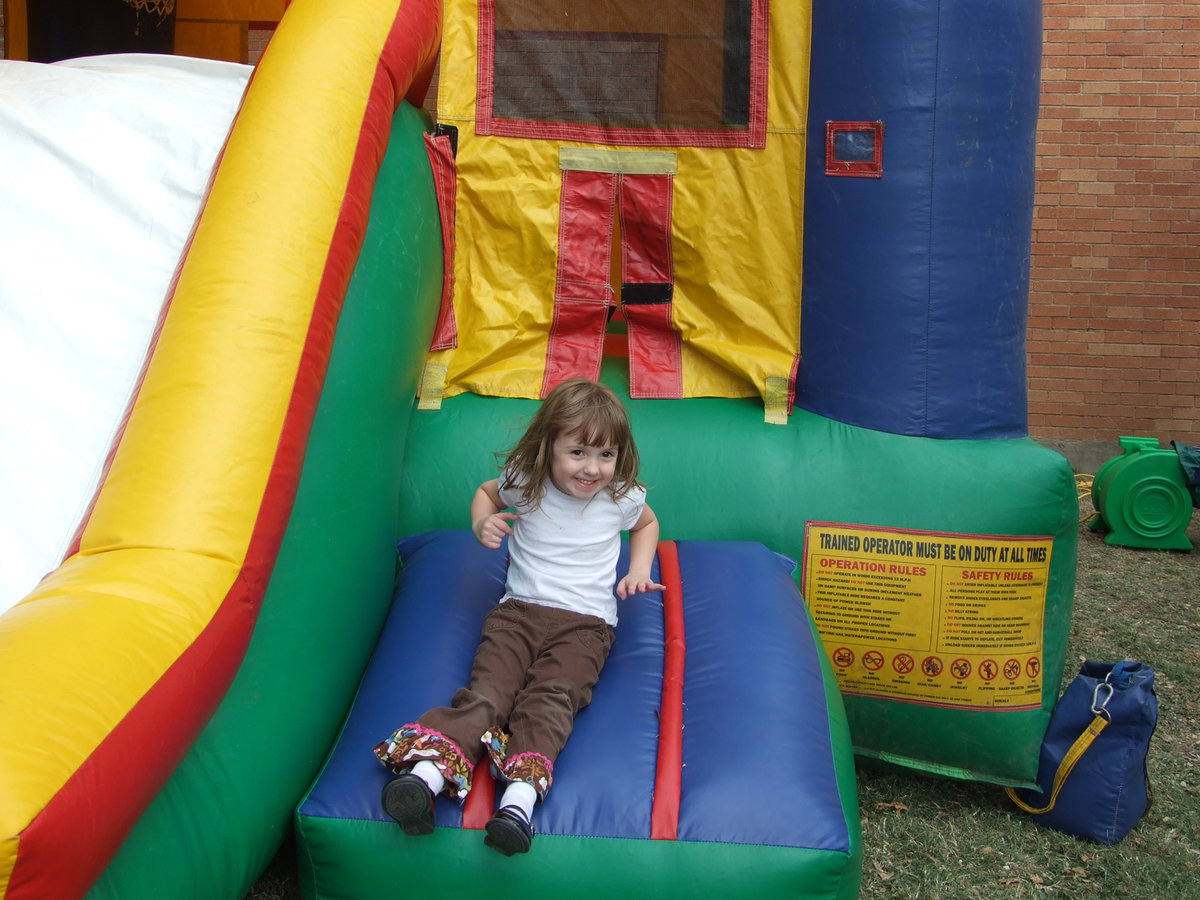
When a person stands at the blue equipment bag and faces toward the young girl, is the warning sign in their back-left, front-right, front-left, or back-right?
front-right

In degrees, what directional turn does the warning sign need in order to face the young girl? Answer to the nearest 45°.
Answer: approximately 45° to its right

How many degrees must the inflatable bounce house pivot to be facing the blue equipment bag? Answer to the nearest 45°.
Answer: approximately 90° to its left

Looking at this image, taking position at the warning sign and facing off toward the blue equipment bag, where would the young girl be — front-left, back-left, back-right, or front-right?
back-right

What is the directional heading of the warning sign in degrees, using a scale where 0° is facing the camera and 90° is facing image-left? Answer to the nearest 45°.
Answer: approximately 0°

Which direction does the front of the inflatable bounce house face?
toward the camera
